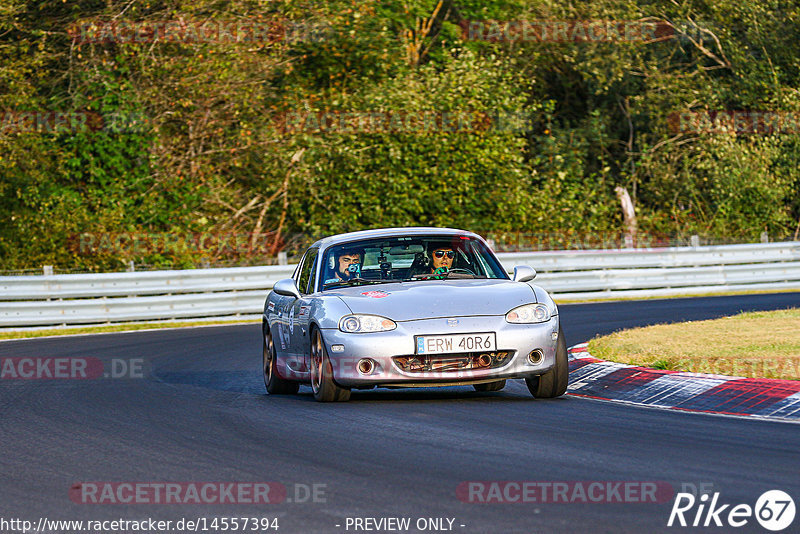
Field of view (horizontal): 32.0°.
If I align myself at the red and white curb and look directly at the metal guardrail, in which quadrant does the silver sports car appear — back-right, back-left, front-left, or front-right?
front-left

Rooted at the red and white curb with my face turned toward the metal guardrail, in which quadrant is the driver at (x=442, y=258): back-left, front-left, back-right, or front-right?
front-left

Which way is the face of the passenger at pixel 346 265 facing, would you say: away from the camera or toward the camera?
toward the camera

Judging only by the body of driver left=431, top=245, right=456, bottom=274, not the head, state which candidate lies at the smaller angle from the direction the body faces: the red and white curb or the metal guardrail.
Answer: the red and white curb

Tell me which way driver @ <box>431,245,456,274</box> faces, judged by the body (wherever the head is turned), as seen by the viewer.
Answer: toward the camera

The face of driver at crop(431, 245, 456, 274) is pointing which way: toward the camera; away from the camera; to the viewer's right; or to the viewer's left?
toward the camera

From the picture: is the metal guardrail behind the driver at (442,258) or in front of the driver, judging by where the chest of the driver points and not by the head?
behind

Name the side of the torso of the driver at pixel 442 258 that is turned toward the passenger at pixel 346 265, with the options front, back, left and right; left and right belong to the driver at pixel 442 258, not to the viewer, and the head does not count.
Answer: right

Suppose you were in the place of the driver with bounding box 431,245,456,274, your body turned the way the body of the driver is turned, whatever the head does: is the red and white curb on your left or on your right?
on your left
